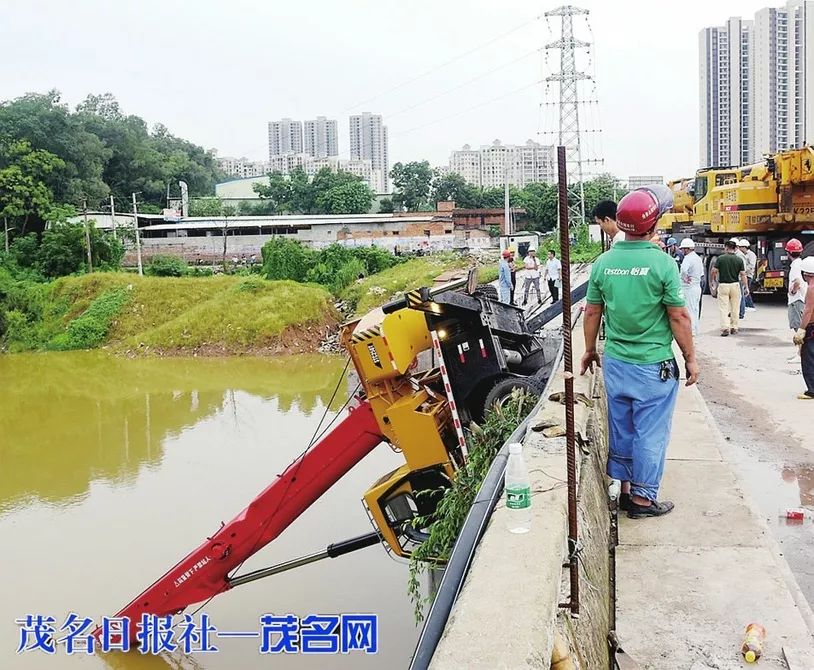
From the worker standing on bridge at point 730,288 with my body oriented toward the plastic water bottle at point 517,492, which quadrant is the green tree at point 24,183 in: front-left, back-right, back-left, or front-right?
back-right

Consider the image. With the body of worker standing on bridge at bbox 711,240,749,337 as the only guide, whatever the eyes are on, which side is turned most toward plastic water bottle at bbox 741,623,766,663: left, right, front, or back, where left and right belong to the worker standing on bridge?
back

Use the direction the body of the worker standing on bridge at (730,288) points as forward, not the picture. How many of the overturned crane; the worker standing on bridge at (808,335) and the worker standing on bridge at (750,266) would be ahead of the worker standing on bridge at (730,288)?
1

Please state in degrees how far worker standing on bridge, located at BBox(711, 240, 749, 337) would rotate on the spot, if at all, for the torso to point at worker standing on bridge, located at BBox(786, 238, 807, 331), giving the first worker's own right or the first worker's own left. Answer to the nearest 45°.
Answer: approximately 180°

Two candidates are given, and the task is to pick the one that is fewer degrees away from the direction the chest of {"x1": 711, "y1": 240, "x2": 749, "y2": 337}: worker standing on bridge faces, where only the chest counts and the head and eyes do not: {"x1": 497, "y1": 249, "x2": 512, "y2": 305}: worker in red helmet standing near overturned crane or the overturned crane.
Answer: the worker in red helmet standing near overturned crane
